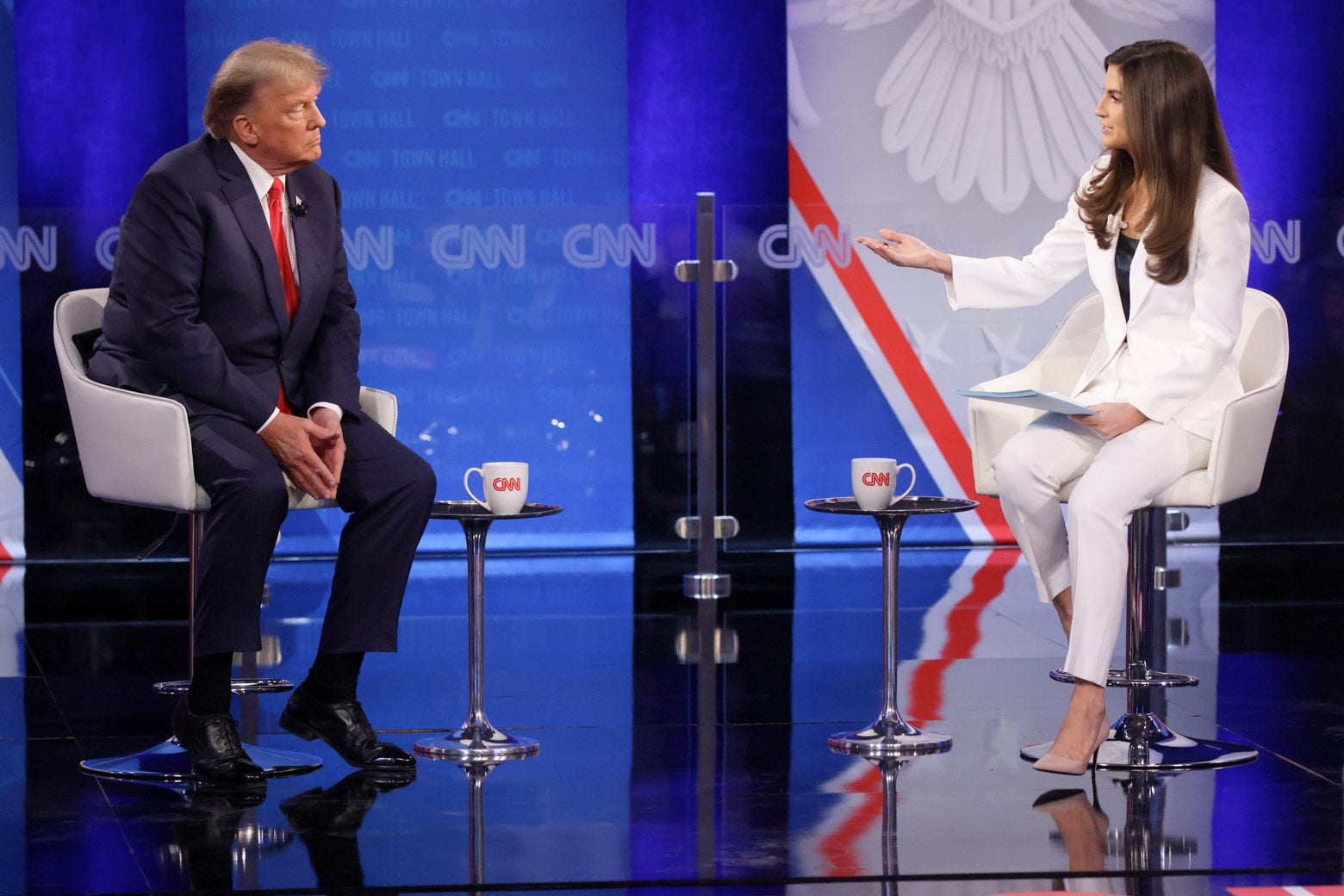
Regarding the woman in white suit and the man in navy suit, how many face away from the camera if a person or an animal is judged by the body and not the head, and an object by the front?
0

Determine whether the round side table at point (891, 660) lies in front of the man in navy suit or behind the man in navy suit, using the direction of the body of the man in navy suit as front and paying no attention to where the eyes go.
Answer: in front

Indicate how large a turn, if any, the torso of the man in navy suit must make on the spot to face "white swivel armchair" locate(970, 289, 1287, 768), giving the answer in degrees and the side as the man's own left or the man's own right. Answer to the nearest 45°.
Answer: approximately 45° to the man's own left

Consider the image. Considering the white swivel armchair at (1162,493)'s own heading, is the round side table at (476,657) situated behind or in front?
in front

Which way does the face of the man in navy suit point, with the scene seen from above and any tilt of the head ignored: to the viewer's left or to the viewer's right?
to the viewer's right

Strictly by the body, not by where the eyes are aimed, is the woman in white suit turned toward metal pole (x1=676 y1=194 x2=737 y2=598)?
no

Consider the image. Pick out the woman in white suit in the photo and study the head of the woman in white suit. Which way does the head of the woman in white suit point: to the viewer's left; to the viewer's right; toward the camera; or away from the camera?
to the viewer's left

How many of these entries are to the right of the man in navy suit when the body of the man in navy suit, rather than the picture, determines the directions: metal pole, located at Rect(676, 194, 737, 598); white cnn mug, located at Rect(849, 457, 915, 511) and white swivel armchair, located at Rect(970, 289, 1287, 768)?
0

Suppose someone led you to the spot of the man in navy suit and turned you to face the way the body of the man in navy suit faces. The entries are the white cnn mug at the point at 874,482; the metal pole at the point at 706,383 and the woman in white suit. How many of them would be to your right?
0

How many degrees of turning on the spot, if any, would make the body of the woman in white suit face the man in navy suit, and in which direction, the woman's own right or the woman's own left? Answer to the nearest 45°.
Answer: approximately 45° to the woman's own right

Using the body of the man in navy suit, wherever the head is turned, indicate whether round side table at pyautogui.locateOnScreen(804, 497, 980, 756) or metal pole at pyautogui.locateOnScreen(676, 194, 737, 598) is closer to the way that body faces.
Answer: the round side table

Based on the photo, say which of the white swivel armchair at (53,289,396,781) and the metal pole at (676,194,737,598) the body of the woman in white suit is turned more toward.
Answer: the white swivel armchair

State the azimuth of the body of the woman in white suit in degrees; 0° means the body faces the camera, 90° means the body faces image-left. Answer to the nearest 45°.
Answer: approximately 45°

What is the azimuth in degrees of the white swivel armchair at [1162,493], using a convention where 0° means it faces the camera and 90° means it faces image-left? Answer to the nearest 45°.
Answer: approximately 45°

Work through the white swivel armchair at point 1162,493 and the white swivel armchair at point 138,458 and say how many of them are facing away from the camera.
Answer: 0
